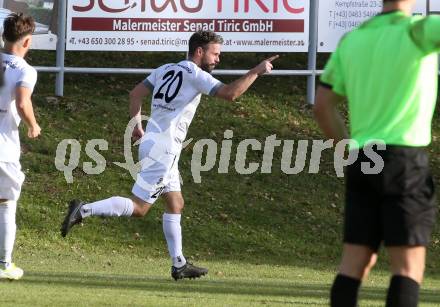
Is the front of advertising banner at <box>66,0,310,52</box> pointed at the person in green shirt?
yes

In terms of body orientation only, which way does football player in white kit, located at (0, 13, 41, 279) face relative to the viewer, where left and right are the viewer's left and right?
facing away from the viewer and to the right of the viewer

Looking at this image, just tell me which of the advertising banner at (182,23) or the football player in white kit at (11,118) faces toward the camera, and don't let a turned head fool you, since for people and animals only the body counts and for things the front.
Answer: the advertising banner

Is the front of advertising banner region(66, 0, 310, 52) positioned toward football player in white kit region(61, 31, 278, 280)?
yes

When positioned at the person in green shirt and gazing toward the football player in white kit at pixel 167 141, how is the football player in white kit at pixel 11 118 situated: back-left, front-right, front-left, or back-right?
front-left

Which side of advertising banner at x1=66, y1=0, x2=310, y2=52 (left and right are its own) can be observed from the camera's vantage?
front

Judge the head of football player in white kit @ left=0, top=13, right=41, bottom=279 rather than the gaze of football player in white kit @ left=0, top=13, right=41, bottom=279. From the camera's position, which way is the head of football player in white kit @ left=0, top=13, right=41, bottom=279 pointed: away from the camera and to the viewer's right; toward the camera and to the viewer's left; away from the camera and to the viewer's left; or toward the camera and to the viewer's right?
away from the camera and to the viewer's right

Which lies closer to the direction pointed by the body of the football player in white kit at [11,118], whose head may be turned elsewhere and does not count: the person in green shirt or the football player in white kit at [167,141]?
the football player in white kit

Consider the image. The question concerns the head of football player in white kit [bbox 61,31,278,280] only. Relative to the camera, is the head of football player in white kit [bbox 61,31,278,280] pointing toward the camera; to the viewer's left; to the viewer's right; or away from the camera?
to the viewer's right

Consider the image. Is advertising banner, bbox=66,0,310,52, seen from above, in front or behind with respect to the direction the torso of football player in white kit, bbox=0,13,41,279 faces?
in front

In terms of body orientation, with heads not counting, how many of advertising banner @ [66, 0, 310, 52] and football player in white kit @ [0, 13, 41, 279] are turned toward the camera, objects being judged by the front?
1

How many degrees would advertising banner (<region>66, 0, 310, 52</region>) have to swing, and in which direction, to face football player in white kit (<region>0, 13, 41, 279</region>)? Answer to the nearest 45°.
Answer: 0° — it already faces them
